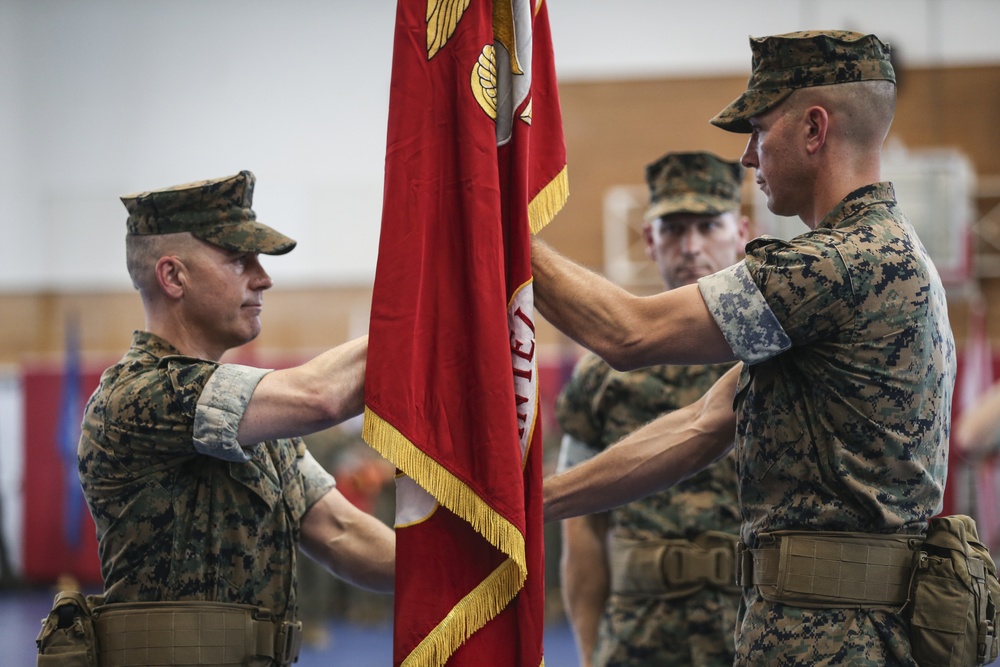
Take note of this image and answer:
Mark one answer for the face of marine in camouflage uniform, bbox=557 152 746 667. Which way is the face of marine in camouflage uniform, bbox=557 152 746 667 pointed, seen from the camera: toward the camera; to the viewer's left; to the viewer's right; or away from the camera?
toward the camera

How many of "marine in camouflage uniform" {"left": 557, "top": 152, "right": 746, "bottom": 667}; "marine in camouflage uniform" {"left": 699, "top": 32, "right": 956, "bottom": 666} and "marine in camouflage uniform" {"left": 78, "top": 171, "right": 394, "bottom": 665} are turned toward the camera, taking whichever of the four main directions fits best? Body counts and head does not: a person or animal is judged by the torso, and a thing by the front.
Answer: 1

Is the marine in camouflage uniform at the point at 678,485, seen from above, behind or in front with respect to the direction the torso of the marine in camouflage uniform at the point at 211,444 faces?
in front

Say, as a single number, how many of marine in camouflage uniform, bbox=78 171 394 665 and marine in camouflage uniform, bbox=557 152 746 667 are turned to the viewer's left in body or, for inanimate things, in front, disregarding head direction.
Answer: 0

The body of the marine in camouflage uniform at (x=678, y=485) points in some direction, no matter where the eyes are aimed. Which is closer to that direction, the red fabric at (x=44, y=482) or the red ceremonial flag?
the red ceremonial flag

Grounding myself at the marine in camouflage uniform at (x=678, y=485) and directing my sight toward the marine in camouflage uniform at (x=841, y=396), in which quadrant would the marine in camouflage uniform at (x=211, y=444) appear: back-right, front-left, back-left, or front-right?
front-right

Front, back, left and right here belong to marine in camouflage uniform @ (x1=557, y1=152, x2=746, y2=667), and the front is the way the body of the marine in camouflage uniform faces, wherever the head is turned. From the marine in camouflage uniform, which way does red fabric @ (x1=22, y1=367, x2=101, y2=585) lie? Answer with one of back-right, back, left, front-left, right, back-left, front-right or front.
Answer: back-right

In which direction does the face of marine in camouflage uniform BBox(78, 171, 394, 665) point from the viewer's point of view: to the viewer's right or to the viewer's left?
to the viewer's right

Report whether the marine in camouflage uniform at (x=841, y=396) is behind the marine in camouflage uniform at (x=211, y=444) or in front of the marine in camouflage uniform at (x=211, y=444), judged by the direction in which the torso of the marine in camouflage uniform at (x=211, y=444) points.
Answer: in front

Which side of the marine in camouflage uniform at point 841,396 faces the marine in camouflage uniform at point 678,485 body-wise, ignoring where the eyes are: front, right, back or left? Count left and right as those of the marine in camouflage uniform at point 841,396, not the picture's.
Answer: right

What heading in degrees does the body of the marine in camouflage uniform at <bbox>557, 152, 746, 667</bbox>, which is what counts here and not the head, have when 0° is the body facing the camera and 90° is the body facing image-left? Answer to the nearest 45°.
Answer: approximately 0°

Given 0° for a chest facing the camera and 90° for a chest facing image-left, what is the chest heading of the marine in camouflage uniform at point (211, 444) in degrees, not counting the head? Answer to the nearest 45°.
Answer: approximately 270°

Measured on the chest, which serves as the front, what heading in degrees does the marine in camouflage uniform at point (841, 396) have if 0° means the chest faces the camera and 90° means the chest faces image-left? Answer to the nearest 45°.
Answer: approximately 90°

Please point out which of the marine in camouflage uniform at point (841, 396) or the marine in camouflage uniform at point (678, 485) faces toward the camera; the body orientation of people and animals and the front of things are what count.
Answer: the marine in camouflage uniform at point (678, 485)

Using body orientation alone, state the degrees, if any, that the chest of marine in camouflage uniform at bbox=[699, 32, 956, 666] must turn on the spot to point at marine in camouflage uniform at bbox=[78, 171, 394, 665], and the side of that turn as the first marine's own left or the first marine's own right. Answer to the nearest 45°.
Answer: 0° — they already face them
